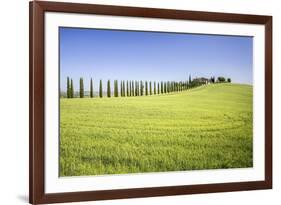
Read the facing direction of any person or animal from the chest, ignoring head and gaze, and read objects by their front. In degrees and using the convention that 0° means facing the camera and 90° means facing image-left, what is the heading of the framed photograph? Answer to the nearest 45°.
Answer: approximately 315°
